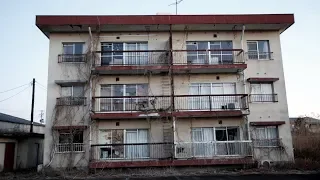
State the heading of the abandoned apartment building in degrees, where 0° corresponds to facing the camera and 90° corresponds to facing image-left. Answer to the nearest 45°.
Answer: approximately 0°
